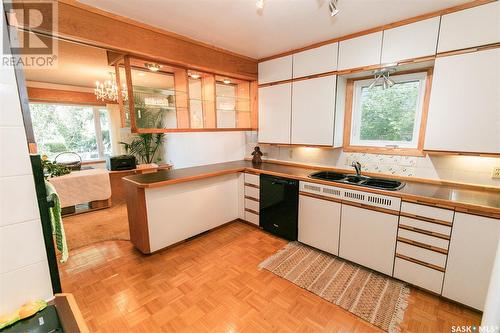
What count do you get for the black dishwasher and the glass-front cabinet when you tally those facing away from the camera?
0

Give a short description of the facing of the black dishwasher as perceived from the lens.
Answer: facing the viewer and to the left of the viewer

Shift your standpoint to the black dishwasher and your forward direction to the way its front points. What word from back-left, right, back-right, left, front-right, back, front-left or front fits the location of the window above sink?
back-left

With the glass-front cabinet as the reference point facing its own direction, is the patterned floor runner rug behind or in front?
in front

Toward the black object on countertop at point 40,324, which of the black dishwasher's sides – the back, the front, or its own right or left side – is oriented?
front

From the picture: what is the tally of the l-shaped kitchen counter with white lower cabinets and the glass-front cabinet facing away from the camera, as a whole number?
0
